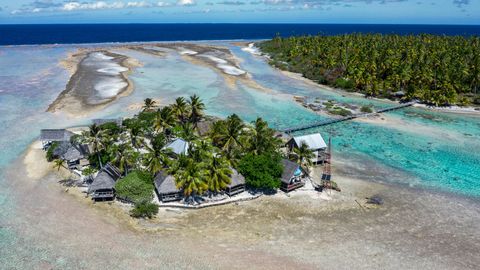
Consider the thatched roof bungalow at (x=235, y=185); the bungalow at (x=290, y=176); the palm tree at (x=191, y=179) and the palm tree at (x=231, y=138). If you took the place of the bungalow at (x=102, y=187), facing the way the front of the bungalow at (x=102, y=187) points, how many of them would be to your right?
0

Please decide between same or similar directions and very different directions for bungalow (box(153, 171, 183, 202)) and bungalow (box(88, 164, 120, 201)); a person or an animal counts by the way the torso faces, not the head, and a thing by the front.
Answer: same or similar directions

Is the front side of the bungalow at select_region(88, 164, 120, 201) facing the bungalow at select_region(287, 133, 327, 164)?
no

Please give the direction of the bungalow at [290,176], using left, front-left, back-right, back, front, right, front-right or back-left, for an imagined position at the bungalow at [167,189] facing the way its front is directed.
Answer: left

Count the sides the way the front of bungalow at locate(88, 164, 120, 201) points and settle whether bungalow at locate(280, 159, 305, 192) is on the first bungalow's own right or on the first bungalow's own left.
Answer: on the first bungalow's own left

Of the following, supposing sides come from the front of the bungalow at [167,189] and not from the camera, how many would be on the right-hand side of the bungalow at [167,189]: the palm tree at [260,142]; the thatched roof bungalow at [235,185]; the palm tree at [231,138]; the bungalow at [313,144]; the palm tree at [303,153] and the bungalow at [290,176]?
0

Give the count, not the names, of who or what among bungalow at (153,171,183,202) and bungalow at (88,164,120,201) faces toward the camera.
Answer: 2

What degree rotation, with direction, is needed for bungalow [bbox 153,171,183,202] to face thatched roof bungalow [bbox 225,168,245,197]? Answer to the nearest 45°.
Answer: approximately 90° to its left

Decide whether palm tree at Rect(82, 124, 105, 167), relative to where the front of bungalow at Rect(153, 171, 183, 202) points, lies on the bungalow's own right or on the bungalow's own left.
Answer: on the bungalow's own right

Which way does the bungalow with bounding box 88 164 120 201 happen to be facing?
toward the camera

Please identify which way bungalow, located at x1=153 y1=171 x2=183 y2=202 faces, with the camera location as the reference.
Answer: facing the viewer

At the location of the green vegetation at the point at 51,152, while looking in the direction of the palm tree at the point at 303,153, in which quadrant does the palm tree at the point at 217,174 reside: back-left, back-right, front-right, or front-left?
front-right

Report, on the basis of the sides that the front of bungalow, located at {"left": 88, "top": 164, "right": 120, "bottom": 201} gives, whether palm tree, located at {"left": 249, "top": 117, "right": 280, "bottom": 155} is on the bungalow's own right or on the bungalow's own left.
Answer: on the bungalow's own left

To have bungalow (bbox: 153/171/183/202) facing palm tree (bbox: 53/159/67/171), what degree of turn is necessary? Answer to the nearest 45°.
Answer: approximately 135° to its right

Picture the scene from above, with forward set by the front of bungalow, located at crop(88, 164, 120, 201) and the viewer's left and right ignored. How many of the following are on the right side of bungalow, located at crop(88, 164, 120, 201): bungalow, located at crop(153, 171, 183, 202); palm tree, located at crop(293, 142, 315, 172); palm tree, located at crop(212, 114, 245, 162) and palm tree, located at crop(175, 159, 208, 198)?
0
